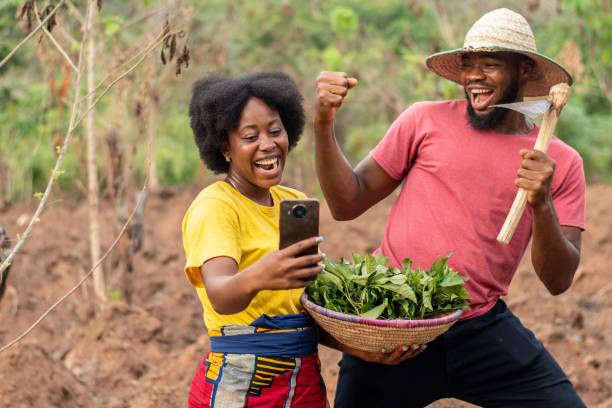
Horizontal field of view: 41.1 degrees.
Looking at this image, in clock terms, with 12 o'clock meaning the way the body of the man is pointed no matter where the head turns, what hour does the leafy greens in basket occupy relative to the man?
The leafy greens in basket is roughly at 1 o'clock from the man.

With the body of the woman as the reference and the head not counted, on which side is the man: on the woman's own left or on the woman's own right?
on the woman's own left

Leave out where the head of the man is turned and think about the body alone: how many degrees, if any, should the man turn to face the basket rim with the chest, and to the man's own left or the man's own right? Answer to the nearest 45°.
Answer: approximately 45° to the man's own right

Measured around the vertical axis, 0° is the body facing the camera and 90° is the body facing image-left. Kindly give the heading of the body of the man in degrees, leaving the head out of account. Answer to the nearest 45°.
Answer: approximately 0°

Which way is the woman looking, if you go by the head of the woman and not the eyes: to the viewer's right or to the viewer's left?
to the viewer's right

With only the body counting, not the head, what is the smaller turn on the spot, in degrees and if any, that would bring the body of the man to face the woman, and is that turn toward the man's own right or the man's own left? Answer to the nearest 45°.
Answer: approximately 45° to the man's own right
